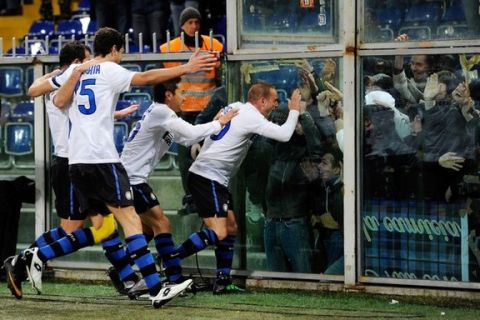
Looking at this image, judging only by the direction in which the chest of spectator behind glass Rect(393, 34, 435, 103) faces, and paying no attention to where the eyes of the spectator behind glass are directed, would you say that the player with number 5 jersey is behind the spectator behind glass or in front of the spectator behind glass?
in front

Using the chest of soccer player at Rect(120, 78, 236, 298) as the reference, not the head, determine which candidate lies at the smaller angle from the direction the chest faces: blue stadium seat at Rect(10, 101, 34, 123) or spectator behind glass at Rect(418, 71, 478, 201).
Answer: the spectator behind glass

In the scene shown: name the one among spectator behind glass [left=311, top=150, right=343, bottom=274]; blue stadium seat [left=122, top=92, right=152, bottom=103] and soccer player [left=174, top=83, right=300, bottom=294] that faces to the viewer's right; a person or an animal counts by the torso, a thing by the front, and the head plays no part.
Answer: the soccer player

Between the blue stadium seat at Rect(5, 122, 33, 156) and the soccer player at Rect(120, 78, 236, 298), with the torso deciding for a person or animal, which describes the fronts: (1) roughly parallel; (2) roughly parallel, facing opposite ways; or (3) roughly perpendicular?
roughly perpendicular

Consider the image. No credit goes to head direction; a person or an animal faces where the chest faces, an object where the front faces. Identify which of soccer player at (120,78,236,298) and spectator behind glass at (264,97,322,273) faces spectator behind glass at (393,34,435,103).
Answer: the soccer player

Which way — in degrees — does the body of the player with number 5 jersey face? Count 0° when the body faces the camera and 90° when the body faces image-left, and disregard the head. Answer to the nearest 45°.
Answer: approximately 225°

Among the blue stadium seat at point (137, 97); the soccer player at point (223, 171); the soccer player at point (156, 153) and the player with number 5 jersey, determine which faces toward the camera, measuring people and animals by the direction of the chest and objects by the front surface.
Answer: the blue stadium seat

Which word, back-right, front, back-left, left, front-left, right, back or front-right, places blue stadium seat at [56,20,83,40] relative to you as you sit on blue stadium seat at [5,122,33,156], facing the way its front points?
back
